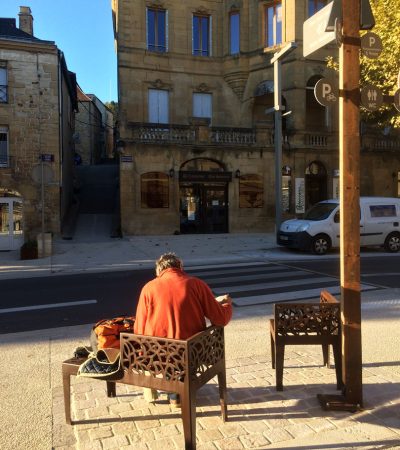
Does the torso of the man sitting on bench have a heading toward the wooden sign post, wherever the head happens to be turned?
no

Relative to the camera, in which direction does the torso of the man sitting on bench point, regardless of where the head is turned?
away from the camera

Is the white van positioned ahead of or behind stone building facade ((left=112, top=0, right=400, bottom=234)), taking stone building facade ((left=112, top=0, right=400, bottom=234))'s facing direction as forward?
ahead

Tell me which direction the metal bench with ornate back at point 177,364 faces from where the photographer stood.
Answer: facing away from the viewer and to the right of the viewer

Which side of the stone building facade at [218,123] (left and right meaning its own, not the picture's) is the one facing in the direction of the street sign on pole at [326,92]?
front

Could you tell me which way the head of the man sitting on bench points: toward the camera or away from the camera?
away from the camera

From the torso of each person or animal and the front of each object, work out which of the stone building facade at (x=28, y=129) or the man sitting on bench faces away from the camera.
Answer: the man sitting on bench

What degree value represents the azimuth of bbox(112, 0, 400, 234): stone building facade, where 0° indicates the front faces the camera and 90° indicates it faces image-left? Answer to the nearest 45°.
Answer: approximately 0°

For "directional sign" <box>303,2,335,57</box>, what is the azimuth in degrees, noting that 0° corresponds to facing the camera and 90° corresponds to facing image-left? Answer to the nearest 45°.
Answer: approximately 45°
